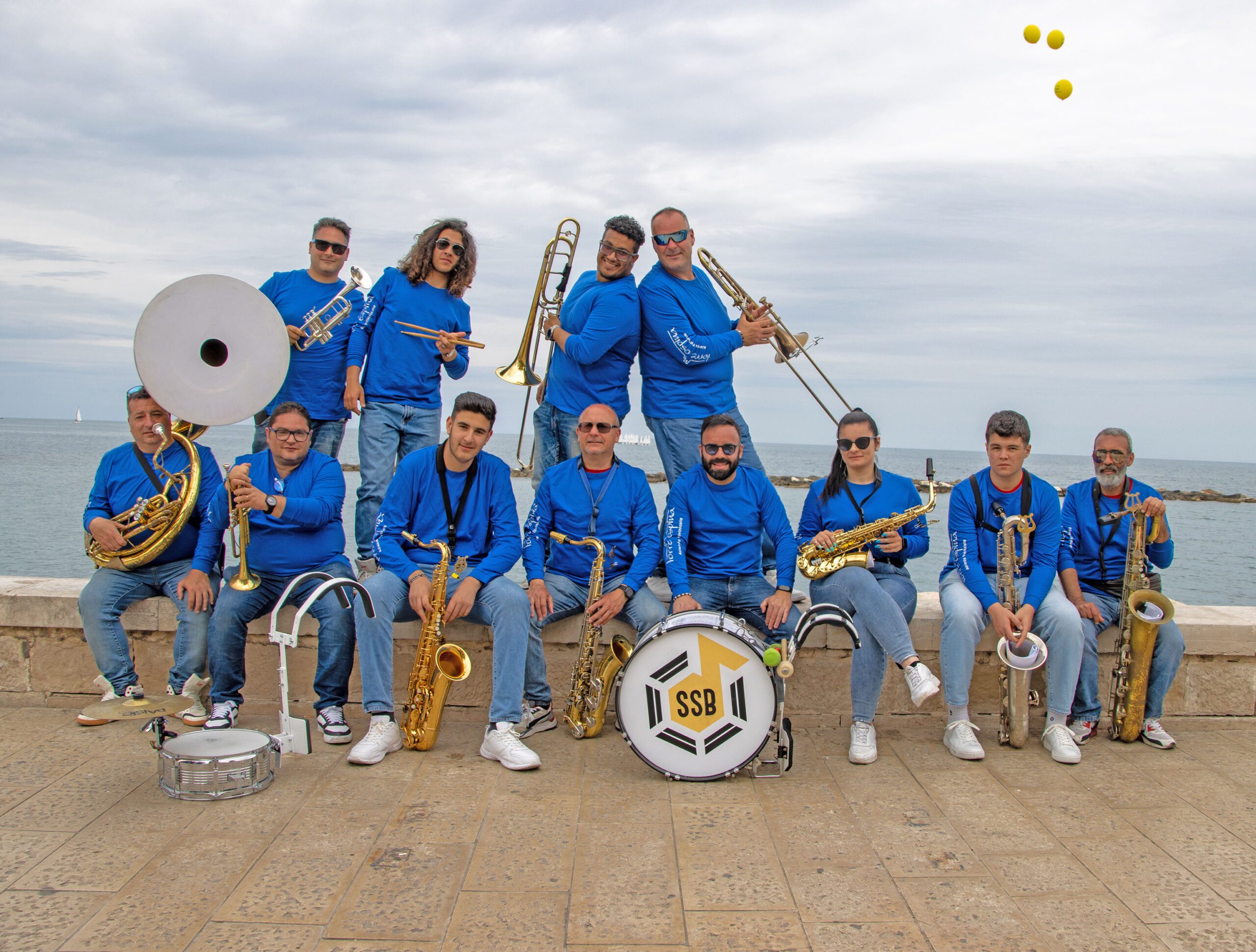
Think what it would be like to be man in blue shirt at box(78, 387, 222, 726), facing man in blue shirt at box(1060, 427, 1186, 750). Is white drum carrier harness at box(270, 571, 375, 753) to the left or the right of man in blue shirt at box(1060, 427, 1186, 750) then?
right

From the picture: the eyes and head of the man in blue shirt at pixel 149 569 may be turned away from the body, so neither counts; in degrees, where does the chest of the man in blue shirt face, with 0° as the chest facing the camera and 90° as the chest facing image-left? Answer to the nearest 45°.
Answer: approximately 0°

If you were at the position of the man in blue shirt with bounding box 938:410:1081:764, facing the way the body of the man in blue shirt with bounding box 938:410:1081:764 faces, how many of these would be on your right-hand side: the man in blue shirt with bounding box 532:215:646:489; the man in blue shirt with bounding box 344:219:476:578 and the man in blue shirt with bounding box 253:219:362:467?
3
